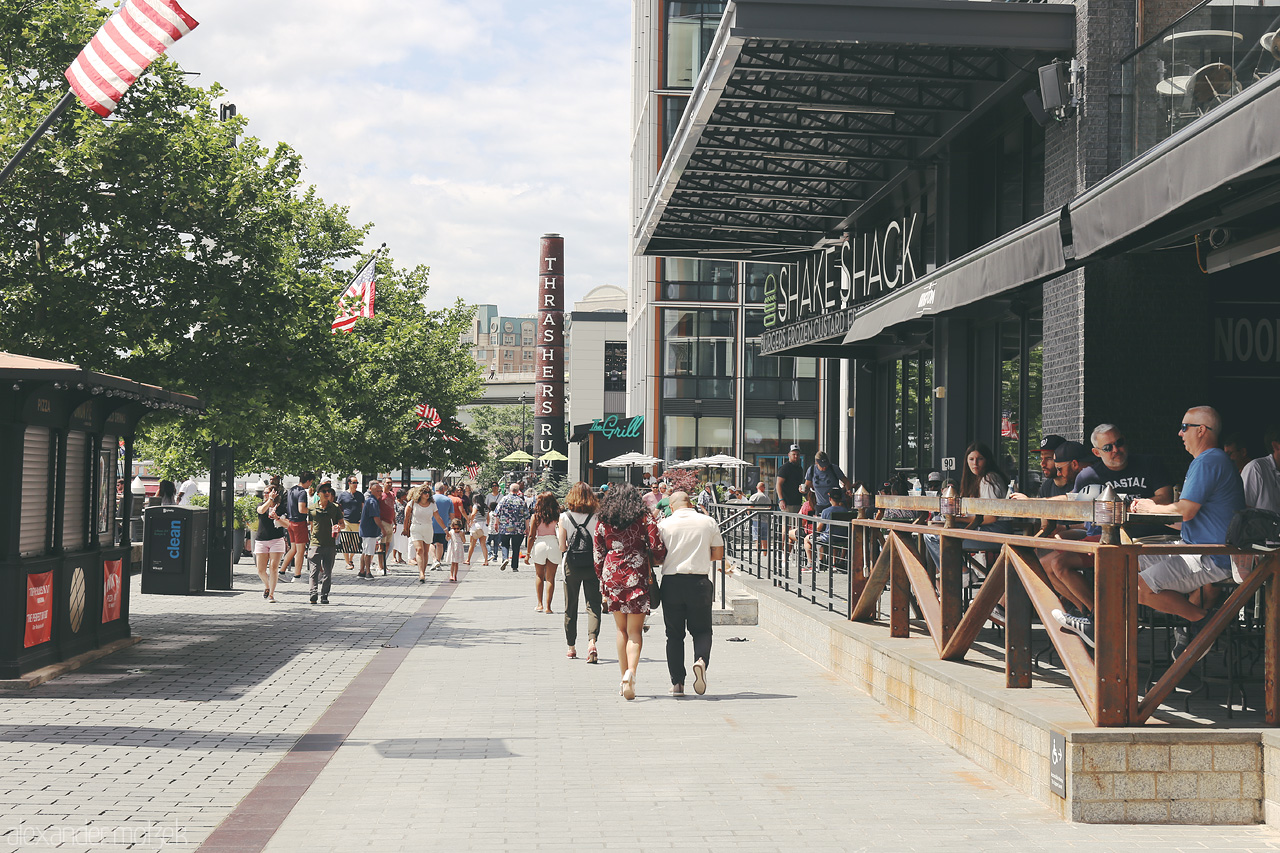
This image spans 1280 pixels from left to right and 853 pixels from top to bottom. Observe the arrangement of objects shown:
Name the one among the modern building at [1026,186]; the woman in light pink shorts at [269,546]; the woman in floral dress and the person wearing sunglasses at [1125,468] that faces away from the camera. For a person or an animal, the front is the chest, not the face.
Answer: the woman in floral dress

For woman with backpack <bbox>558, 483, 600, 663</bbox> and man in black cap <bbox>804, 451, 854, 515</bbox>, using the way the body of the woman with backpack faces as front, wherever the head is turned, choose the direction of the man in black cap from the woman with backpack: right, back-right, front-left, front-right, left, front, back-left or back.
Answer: front-right

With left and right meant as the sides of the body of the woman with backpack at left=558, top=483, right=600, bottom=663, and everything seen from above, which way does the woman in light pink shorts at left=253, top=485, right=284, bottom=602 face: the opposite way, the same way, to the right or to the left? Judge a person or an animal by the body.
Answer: the opposite way

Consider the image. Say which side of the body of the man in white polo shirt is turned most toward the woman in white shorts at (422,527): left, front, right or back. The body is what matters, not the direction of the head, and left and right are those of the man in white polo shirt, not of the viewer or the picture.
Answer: front

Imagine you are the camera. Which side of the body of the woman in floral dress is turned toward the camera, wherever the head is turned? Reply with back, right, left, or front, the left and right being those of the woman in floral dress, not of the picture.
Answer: back

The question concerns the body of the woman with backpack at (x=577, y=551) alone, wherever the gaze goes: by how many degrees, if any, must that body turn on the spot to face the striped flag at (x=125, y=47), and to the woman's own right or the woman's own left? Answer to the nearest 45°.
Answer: approximately 135° to the woman's own left

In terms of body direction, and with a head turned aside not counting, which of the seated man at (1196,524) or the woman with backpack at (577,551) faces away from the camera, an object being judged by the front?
the woman with backpack

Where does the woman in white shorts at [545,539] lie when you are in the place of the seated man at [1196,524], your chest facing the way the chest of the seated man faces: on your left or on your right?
on your right

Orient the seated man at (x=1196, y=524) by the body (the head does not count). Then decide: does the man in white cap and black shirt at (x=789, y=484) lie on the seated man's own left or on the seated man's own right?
on the seated man's own right

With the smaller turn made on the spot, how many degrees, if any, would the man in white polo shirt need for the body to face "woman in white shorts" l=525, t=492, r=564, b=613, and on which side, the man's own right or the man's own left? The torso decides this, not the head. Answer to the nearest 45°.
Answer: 0° — they already face them

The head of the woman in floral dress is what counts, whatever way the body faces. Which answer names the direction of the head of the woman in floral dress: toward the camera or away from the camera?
away from the camera

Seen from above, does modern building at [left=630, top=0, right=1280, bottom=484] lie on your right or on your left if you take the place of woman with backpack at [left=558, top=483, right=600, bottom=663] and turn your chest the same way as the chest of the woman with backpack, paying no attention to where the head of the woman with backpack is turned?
on your right
